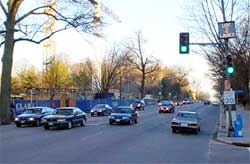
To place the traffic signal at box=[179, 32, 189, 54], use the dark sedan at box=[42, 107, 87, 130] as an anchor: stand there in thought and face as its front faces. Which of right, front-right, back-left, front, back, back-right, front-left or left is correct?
left

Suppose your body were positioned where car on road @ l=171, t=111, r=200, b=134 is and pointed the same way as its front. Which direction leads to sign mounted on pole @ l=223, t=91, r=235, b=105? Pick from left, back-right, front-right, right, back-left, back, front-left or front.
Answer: back-right

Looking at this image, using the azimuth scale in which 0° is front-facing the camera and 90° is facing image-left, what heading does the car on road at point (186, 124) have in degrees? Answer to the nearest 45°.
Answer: approximately 180°

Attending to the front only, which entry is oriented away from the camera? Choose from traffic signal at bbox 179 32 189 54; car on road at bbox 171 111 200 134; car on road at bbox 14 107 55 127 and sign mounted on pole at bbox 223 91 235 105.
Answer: car on road at bbox 171 111 200 134

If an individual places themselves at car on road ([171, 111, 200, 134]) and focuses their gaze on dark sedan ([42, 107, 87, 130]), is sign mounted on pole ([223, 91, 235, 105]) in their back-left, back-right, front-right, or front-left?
back-left

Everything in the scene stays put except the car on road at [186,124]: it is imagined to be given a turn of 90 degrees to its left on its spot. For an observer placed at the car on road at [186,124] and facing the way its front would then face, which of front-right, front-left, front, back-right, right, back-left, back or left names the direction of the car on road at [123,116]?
front-right

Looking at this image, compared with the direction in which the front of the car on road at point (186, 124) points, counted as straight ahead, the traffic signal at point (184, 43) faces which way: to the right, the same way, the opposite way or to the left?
the opposite way

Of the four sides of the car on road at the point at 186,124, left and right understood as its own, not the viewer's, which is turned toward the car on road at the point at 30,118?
left
